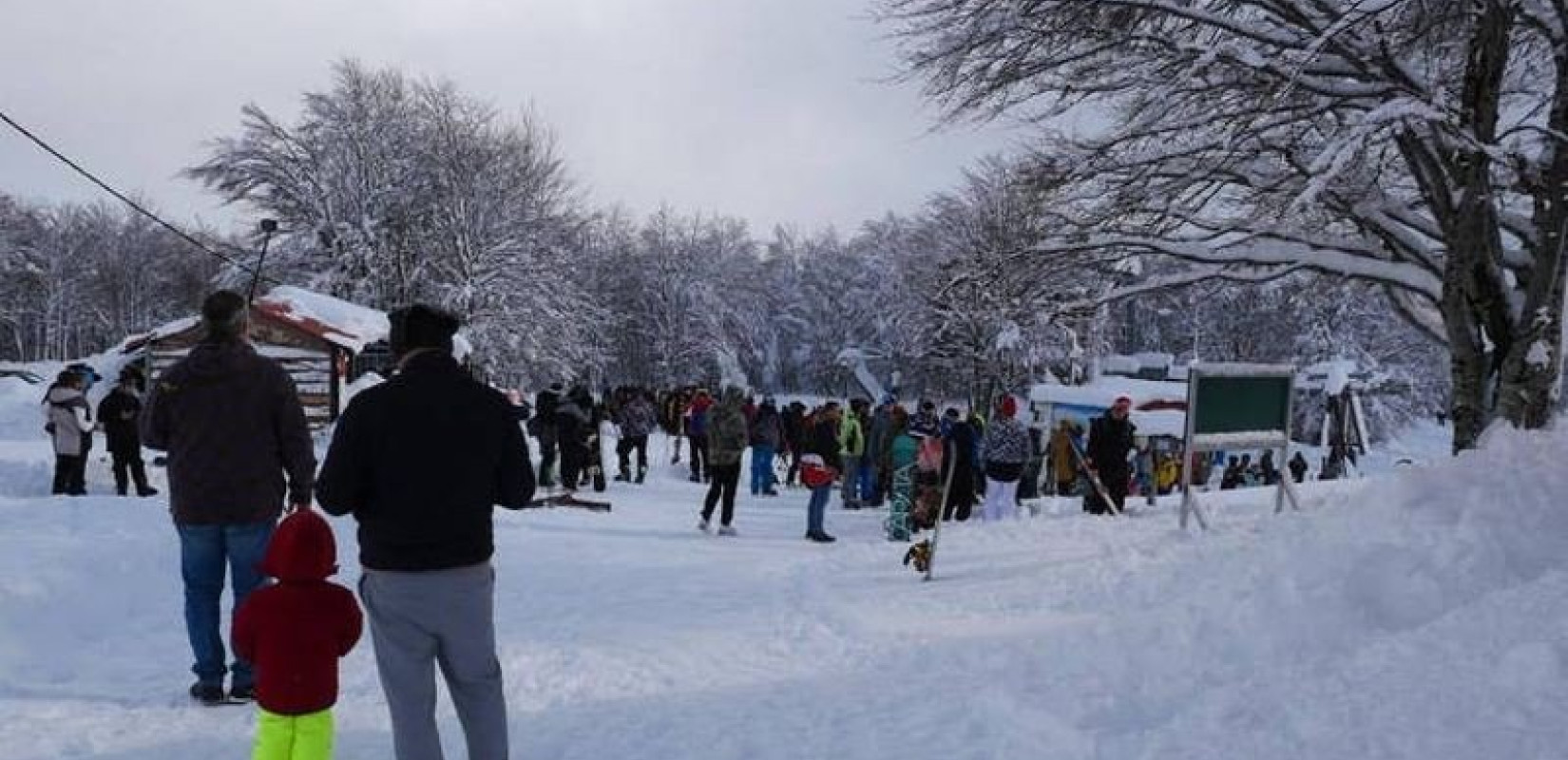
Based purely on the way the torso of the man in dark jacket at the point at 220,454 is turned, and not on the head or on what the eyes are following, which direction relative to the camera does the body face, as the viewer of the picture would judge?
away from the camera

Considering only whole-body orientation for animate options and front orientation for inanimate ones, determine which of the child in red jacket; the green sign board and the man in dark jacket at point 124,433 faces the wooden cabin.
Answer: the child in red jacket

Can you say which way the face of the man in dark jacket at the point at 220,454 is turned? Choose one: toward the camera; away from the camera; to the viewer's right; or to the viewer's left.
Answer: away from the camera

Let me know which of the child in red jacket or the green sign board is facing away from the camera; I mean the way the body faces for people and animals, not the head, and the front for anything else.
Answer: the child in red jacket

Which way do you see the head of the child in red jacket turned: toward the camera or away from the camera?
away from the camera

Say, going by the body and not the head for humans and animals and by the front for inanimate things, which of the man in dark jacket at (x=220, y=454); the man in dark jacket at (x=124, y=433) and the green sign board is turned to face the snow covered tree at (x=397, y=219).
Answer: the man in dark jacket at (x=220, y=454)

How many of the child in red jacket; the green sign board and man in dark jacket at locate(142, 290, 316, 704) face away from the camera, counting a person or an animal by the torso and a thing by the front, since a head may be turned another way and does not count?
2

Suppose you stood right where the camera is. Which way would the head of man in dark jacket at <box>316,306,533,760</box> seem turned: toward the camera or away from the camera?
away from the camera

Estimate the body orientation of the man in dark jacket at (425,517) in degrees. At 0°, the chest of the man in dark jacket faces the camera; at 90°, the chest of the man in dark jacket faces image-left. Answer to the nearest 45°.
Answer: approximately 180°

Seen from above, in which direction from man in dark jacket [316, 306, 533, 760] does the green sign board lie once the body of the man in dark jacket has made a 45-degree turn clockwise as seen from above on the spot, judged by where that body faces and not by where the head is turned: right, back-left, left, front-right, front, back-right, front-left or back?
front

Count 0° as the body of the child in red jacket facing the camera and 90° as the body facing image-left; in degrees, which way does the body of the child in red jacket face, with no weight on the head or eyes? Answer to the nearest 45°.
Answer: approximately 180°

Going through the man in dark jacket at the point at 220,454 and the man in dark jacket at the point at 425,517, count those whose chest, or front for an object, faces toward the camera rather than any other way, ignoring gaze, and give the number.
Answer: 0
